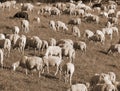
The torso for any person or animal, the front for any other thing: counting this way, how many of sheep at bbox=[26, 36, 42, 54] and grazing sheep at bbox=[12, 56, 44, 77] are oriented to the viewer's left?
2

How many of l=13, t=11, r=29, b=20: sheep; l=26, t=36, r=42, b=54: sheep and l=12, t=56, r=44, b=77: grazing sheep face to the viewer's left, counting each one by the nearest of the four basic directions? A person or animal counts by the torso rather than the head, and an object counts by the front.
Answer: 3

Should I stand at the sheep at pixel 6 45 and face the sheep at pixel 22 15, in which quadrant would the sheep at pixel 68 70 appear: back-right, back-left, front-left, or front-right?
back-right

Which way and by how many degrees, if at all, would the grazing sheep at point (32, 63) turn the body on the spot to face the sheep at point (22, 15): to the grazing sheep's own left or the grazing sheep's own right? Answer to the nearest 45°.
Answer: approximately 90° to the grazing sheep's own right

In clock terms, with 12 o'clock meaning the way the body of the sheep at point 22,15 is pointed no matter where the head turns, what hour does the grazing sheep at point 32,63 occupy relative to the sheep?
The grazing sheep is roughly at 9 o'clock from the sheep.

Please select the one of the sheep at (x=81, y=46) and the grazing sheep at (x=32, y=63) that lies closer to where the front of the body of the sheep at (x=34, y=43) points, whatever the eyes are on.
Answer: the grazing sheep

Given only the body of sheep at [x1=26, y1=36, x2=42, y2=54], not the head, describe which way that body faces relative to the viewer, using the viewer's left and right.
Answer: facing to the left of the viewer

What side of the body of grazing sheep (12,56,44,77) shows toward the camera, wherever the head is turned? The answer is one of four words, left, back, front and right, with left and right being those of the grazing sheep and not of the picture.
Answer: left

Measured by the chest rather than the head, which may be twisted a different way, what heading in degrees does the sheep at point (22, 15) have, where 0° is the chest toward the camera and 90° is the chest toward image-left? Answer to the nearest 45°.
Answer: approximately 90°
